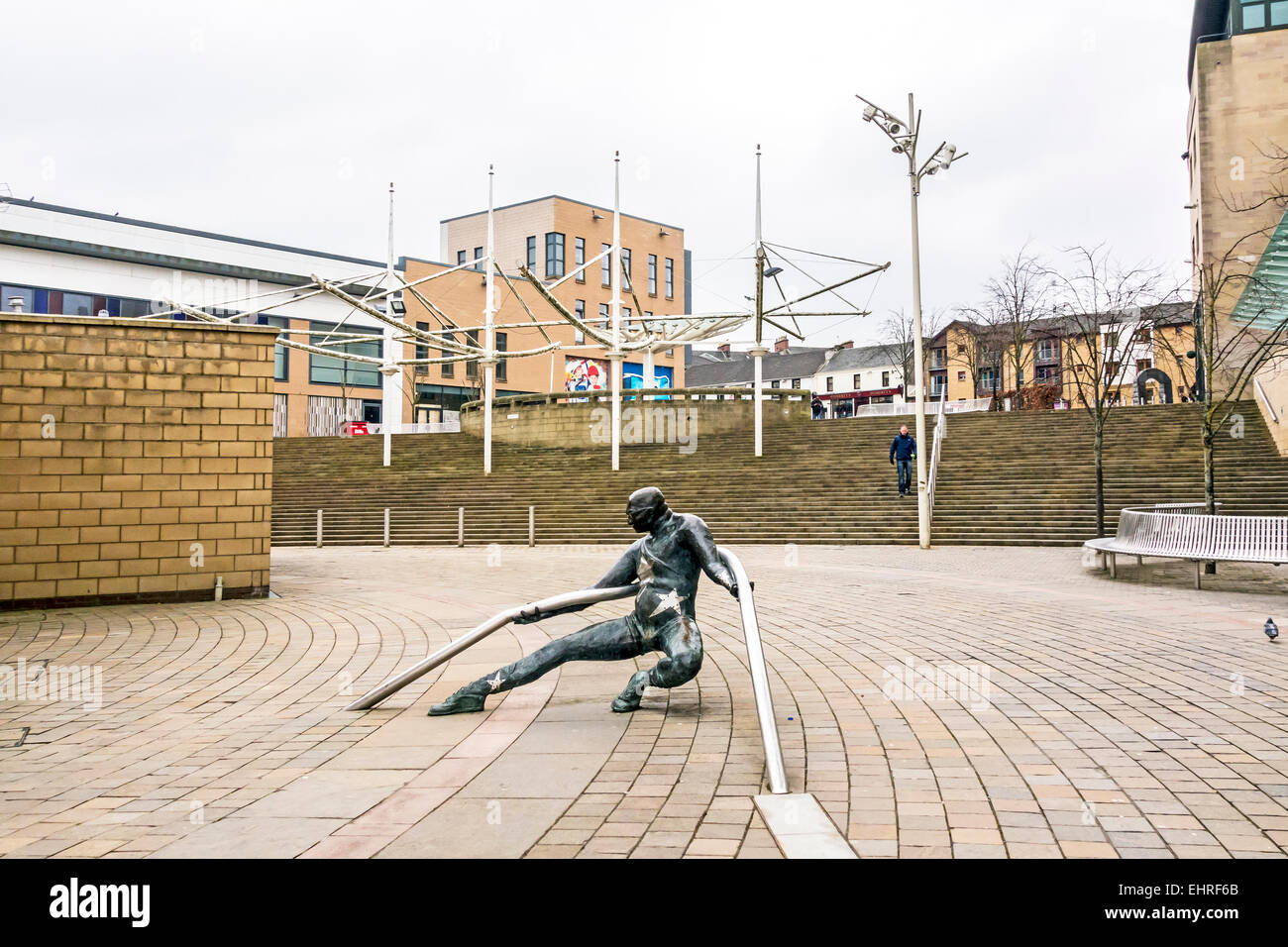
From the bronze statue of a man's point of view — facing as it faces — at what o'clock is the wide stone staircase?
The wide stone staircase is roughly at 5 o'clock from the bronze statue of a man.

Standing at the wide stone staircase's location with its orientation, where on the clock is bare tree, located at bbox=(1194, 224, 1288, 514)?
The bare tree is roughly at 10 o'clock from the wide stone staircase.

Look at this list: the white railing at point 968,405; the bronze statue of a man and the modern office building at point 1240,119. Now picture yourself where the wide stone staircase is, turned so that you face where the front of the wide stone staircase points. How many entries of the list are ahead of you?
1

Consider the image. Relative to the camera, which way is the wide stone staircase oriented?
toward the camera

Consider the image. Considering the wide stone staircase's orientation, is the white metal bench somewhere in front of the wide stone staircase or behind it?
in front

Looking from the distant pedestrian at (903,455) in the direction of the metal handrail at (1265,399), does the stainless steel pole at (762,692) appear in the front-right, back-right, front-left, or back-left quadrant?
back-right

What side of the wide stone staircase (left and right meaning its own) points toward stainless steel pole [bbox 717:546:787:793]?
front

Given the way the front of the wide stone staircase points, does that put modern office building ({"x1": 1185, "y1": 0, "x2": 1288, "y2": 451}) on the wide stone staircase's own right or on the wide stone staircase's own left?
on the wide stone staircase's own left

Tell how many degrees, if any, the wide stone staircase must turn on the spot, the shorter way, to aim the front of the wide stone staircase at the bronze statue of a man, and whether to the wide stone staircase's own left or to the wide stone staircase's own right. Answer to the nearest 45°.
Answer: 0° — it already faces it

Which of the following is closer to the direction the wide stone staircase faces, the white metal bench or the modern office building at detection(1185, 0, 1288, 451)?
the white metal bench

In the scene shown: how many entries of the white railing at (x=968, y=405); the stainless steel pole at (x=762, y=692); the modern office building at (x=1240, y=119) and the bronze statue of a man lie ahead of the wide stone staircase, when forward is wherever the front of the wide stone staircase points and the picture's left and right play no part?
2

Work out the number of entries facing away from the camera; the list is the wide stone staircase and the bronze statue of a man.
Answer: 0

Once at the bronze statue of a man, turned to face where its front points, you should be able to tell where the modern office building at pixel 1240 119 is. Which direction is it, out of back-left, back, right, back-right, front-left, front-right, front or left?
back
